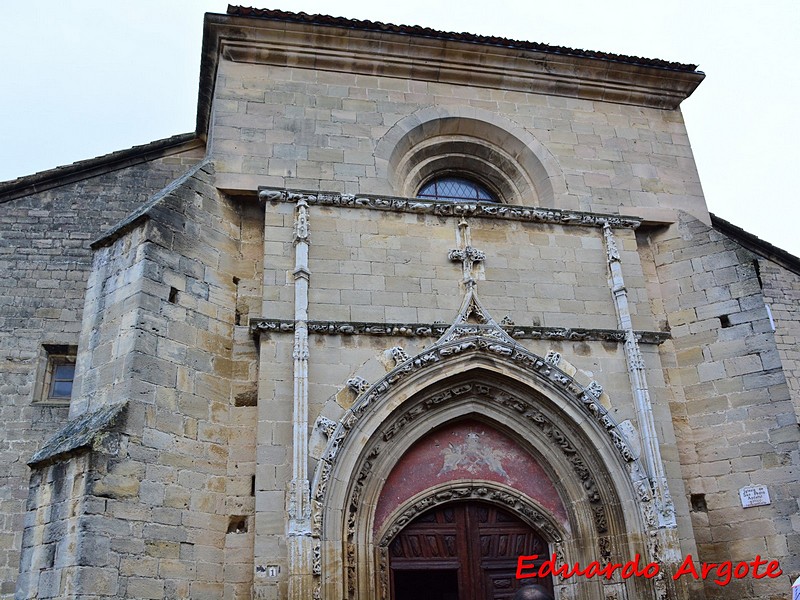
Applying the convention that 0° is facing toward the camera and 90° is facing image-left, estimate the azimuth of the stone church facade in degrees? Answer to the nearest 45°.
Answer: approximately 0°
